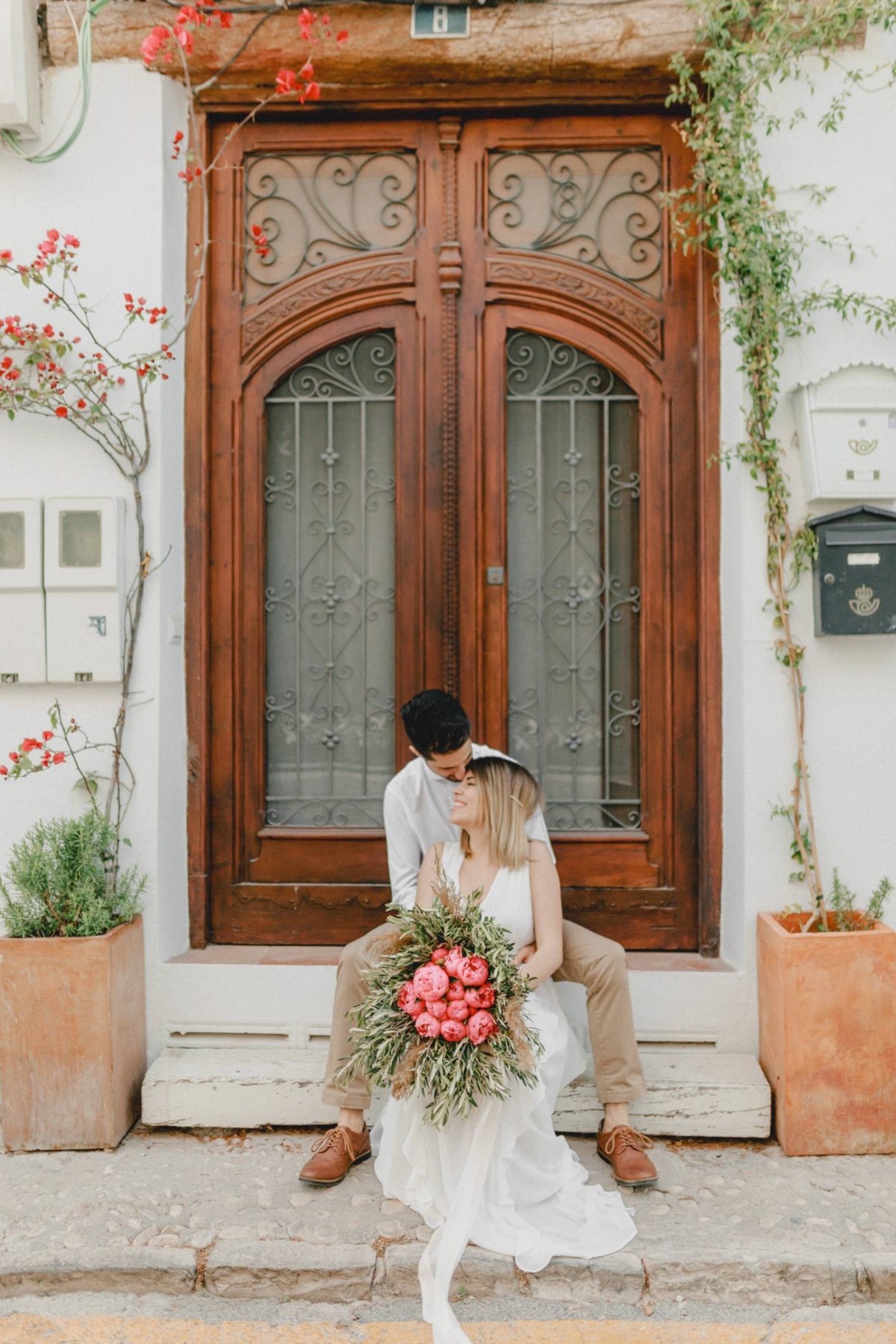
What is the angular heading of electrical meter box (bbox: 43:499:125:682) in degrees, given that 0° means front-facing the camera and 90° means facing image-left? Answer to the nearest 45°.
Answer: approximately 0°

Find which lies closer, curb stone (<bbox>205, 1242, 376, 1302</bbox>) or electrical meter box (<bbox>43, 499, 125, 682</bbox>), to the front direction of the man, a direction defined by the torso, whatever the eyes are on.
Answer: the curb stone

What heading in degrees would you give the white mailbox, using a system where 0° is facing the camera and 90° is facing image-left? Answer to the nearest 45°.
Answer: approximately 0°

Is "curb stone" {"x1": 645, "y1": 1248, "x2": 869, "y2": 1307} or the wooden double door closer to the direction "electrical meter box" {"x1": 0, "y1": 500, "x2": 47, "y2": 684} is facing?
the curb stone
